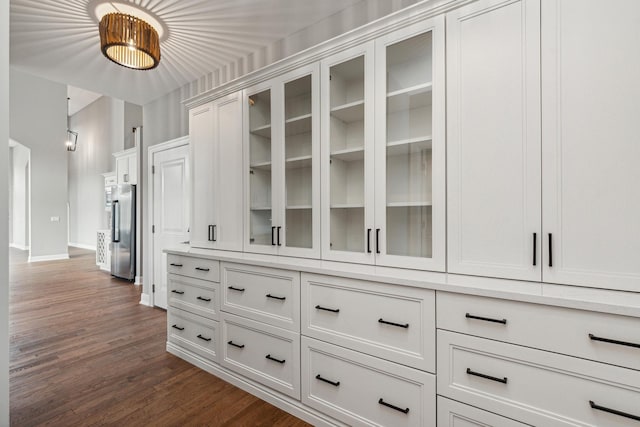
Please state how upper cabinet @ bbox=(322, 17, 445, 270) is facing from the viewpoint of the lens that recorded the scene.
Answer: facing the viewer and to the left of the viewer

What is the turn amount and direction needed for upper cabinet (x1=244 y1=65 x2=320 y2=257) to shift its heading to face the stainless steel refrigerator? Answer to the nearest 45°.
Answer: approximately 90° to its right

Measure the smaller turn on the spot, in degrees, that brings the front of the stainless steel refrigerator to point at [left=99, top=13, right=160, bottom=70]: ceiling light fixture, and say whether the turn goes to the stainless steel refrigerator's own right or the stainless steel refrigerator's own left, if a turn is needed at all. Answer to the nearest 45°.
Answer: approximately 45° to the stainless steel refrigerator's own left

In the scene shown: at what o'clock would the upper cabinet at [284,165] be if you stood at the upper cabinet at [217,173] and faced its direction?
the upper cabinet at [284,165] is roughly at 9 o'clock from the upper cabinet at [217,173].

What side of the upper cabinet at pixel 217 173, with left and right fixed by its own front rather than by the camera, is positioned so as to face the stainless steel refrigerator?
right

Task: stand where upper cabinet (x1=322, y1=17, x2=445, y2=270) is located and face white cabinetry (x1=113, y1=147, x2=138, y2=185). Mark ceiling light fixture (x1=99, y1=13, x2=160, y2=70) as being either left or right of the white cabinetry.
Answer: left

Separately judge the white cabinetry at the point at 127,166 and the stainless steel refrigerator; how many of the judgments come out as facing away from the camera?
0
